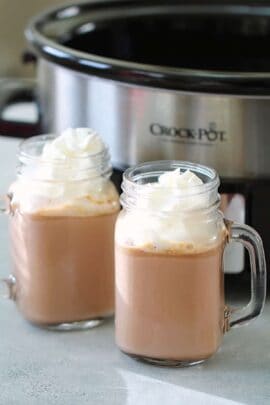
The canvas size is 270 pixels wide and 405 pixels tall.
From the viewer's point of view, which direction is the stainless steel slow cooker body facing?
toward the camera
